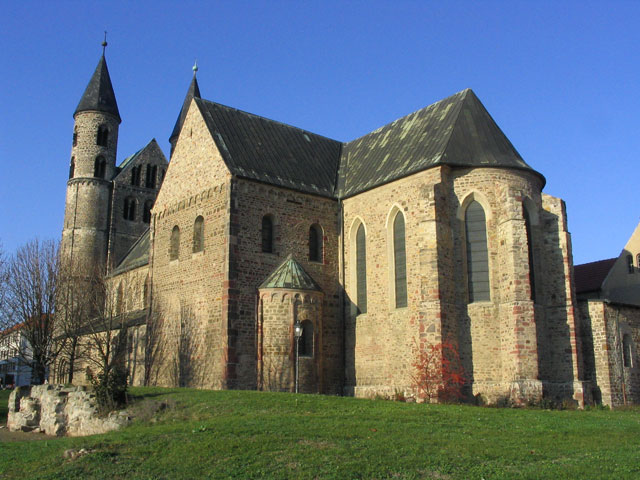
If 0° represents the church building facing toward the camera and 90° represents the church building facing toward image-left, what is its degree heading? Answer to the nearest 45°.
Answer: approximately 135°

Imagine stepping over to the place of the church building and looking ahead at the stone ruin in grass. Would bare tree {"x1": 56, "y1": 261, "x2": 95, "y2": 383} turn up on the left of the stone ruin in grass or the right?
right

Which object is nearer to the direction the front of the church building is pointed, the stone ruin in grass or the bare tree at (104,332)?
the bare tree

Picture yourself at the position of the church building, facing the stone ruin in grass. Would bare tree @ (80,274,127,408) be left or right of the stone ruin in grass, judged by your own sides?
right

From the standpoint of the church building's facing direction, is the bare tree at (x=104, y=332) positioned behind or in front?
in front

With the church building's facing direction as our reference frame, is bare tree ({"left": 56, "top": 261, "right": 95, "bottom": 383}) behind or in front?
in front

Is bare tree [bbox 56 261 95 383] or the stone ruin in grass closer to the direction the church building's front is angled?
the bare tree
